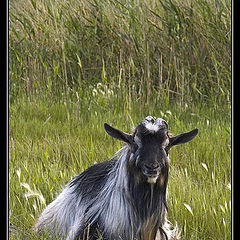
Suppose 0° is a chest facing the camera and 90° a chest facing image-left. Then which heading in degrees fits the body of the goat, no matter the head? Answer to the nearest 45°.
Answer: approximately 315°
